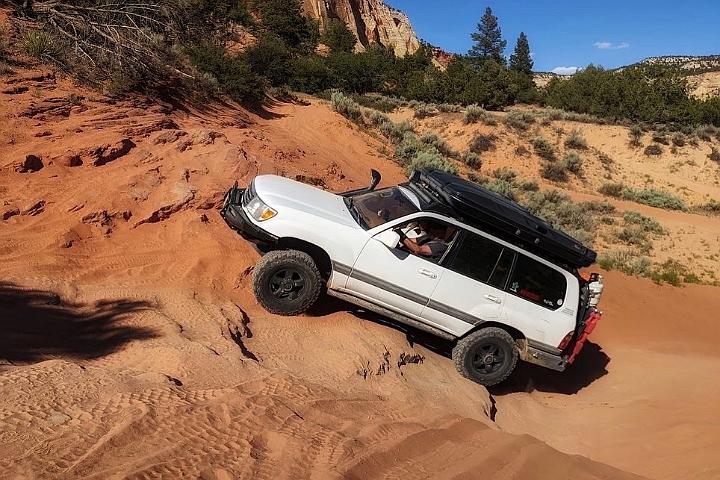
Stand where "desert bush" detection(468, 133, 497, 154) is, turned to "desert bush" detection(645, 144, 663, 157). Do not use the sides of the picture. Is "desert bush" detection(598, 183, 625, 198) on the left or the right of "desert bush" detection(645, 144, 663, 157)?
right

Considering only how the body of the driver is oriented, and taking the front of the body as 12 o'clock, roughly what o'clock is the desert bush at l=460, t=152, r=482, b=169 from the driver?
The desert bush is roughly at 3 o'clock from the driver.

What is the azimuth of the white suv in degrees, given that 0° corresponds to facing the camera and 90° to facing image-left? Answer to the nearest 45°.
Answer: approximately 90°

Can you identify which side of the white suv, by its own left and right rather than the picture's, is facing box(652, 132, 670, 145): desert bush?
right

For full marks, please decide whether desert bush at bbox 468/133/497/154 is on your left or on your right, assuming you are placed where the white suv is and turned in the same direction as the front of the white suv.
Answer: on your right

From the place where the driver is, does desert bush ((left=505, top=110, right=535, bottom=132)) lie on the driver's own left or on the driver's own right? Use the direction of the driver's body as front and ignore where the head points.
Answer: on the driver's own right

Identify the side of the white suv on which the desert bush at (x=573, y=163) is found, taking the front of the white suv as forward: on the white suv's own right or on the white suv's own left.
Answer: on the white suv's own right

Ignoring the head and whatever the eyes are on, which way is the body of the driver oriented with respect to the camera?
to the viewer's left

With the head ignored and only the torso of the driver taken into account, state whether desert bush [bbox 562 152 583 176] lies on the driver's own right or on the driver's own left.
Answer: on the driver's own right

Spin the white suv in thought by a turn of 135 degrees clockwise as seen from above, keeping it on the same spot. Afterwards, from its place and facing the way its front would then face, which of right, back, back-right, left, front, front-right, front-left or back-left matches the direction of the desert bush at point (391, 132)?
front-left

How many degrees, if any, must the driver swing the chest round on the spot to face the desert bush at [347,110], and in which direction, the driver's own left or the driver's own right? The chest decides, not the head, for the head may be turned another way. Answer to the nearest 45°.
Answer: approximately 90° to the driver's own right
